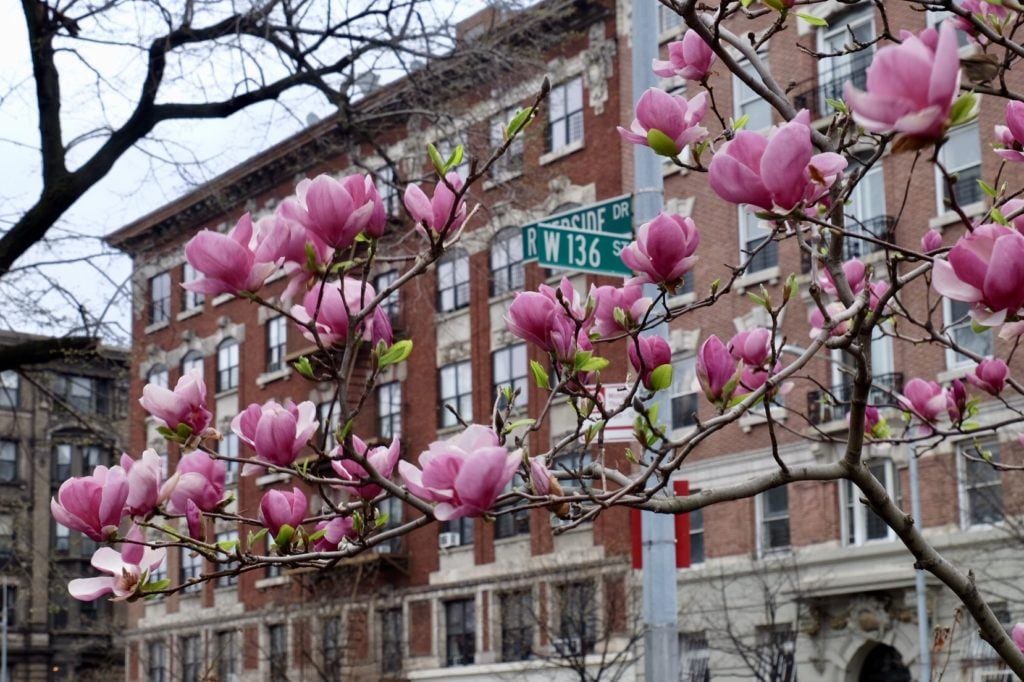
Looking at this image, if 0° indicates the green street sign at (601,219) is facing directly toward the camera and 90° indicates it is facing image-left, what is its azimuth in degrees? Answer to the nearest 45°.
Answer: approximately 45°
